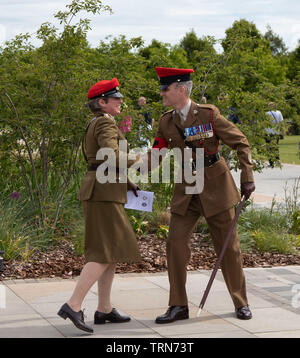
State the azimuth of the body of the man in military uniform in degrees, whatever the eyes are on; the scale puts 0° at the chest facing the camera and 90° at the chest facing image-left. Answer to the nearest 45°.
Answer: approximately 45°

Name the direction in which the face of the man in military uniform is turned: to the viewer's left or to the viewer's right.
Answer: to the viewer's left

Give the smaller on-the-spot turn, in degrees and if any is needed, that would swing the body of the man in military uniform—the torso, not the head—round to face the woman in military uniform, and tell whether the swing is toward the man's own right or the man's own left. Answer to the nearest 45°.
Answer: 0° — they already face them

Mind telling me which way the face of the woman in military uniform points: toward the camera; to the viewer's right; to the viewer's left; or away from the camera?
to the viewer's right

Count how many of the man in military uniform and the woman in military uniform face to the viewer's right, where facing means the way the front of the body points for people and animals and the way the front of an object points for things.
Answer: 1

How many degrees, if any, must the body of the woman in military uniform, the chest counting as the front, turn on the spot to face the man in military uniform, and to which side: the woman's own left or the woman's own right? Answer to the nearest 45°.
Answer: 0° — they already face them

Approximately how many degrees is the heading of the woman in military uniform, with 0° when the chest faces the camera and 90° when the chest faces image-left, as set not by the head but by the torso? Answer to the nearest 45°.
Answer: approximately 270°
